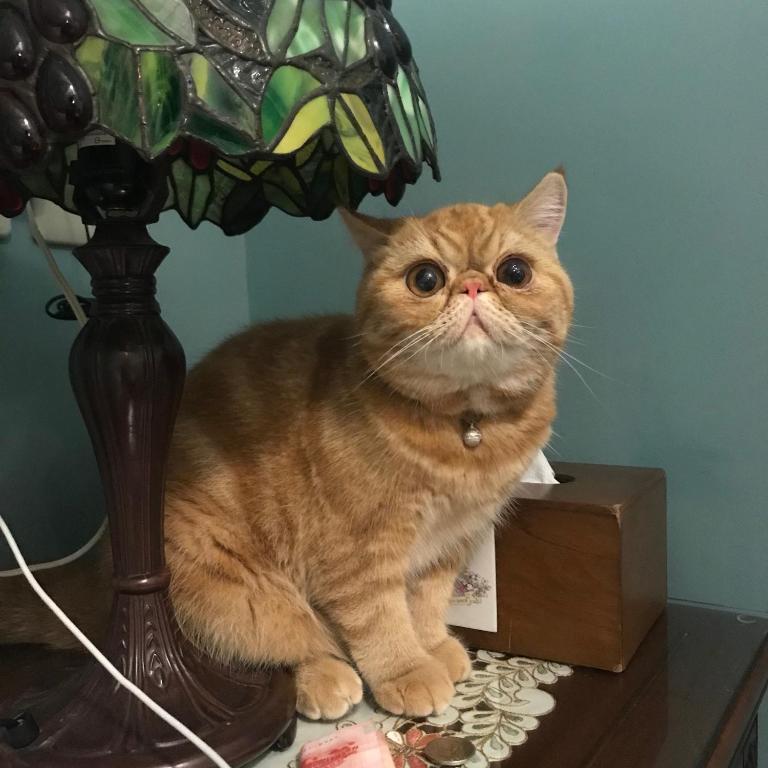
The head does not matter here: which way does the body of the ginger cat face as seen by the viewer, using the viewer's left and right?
facing the viewer and to the right of the viewer
